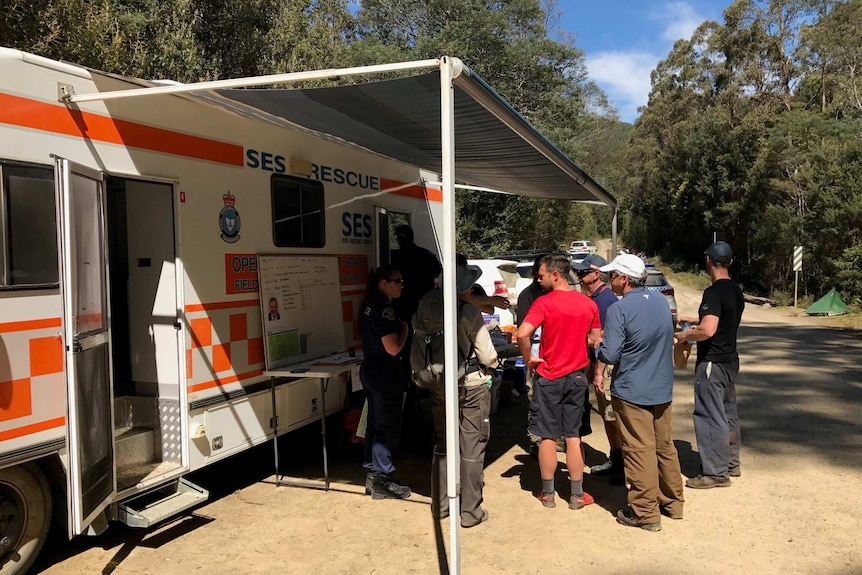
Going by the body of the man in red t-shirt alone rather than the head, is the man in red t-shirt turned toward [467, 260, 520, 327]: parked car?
yes

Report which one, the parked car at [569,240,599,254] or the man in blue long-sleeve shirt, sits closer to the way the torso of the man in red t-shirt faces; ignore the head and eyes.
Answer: the parked car

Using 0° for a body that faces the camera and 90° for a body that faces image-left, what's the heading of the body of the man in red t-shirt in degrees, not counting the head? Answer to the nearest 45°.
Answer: approximately 180°

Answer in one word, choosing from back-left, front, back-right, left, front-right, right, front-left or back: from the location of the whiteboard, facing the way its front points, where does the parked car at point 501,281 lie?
left

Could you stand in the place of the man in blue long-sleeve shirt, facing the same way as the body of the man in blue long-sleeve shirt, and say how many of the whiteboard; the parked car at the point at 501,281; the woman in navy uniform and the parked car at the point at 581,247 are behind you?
0

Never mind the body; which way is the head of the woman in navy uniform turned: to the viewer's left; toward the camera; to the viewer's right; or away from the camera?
to the viewer's right

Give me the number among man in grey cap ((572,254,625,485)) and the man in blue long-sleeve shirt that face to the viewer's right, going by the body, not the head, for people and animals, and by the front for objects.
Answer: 0

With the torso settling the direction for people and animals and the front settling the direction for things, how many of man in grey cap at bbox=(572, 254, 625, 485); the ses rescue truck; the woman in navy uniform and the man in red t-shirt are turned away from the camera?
1

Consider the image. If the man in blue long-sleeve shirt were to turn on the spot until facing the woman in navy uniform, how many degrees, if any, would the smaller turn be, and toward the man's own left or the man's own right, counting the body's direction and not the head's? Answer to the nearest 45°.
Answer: approximately 45° to the man's own left

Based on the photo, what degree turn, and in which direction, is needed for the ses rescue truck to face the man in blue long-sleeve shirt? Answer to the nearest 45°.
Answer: approximately 135° to its left

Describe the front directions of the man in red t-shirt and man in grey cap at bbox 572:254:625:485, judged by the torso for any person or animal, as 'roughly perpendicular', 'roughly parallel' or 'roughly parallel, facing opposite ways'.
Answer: roughly perpendicular

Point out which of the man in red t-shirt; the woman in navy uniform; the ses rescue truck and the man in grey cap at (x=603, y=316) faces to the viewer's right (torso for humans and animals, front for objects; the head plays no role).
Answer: the woman in navy uniform

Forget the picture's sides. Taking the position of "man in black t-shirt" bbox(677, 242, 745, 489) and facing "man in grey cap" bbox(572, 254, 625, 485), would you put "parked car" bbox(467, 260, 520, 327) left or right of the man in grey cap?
right

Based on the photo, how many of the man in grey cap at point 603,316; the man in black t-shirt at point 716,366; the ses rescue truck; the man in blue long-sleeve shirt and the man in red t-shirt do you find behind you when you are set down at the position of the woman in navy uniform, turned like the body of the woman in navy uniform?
1

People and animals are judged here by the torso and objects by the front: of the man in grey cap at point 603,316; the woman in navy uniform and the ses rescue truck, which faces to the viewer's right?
the woman in navy uniform

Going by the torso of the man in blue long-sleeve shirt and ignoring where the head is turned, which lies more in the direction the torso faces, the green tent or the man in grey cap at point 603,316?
the man in grey cap

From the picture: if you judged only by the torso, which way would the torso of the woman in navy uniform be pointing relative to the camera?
to the viewer's right

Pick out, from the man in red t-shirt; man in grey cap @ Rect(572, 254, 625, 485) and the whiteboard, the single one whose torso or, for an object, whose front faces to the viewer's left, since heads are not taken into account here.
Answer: the man in grey cap

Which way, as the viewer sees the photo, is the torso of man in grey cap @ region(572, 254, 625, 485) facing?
to the viewer's left

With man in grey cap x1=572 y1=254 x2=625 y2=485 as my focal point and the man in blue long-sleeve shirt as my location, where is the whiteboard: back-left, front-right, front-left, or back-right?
front-left

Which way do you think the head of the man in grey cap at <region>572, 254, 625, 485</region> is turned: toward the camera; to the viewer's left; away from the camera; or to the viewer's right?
to the viewer's left

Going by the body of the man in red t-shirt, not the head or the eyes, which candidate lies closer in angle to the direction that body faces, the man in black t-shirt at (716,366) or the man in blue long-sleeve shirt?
the man in black t-shirt
